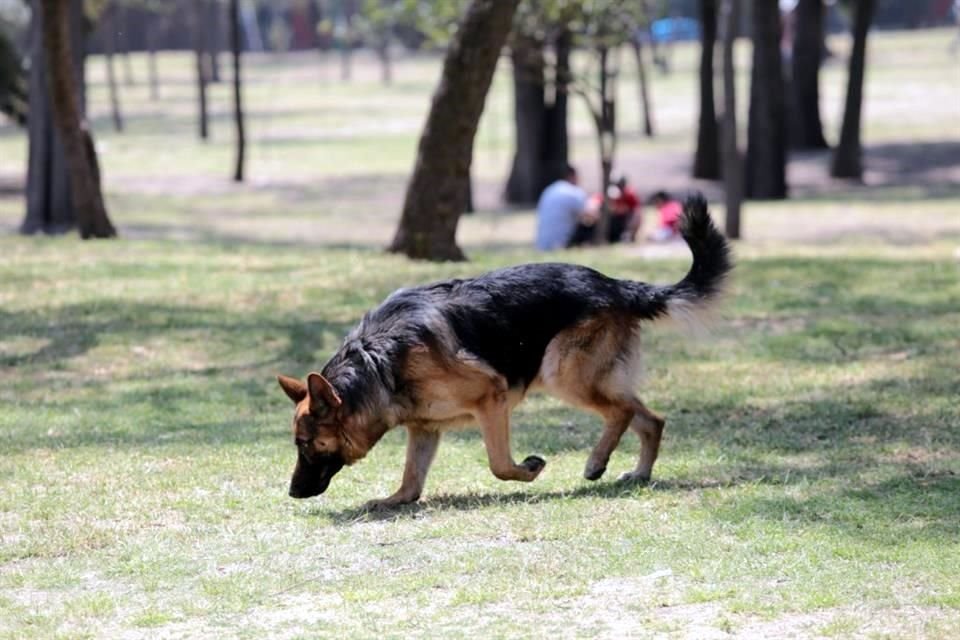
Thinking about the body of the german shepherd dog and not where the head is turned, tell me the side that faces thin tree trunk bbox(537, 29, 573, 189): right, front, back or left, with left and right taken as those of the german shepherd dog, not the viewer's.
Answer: right

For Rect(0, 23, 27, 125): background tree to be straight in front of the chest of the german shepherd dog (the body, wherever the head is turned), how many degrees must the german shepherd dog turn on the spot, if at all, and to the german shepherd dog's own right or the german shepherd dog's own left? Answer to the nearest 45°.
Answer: approximately 90° to the german shepherd dog's own right

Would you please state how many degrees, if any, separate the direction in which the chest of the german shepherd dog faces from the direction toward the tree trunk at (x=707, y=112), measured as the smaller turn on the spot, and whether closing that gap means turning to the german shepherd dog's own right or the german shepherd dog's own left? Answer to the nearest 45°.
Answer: approximately 90° to the german shepherd dog's own right

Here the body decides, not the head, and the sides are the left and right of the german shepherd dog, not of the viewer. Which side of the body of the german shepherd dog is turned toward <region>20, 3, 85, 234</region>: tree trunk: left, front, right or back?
right

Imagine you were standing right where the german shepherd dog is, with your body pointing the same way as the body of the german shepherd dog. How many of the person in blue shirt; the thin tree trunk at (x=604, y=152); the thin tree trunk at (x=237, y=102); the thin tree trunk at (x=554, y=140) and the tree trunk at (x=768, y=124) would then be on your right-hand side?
5

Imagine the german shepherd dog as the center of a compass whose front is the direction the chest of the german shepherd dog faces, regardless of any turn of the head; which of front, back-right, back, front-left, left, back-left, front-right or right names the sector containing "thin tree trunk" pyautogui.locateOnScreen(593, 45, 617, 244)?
right

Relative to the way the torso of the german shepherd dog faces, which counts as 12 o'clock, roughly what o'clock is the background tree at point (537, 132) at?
The background tree is roughly at 3 o'clock from the german shepherd dog.

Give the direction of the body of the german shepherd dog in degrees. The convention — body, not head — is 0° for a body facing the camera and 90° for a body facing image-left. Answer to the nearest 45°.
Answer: approximately 90°

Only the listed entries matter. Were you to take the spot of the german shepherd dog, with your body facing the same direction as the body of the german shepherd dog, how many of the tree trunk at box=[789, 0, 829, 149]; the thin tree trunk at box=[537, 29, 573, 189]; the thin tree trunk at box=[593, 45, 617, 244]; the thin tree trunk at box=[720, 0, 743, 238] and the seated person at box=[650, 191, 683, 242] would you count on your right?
5

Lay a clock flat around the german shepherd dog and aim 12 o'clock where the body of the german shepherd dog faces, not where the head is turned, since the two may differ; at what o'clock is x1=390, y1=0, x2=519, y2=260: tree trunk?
The tree trunk is roughly at 3 o'clock from the german shepherd dog.

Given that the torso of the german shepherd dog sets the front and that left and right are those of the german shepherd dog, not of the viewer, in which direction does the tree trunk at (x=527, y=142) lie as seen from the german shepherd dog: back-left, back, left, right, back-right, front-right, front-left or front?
right
